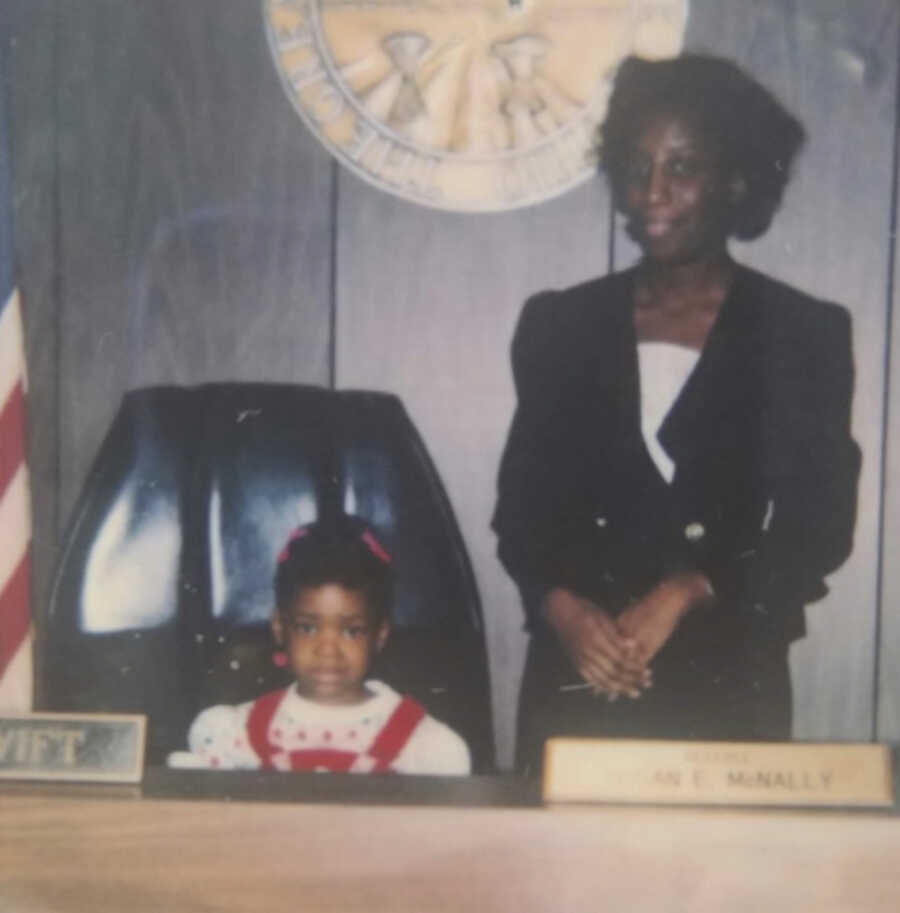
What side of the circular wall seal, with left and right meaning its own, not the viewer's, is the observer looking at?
front

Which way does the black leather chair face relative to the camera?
toward the camera

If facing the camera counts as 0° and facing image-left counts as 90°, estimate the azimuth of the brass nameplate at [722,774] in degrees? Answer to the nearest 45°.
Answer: approximately 0°

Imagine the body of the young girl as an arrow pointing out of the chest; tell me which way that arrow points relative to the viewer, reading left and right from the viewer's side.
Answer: facing the viewer

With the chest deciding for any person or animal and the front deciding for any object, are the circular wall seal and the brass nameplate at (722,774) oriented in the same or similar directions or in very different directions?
same or similar directions
